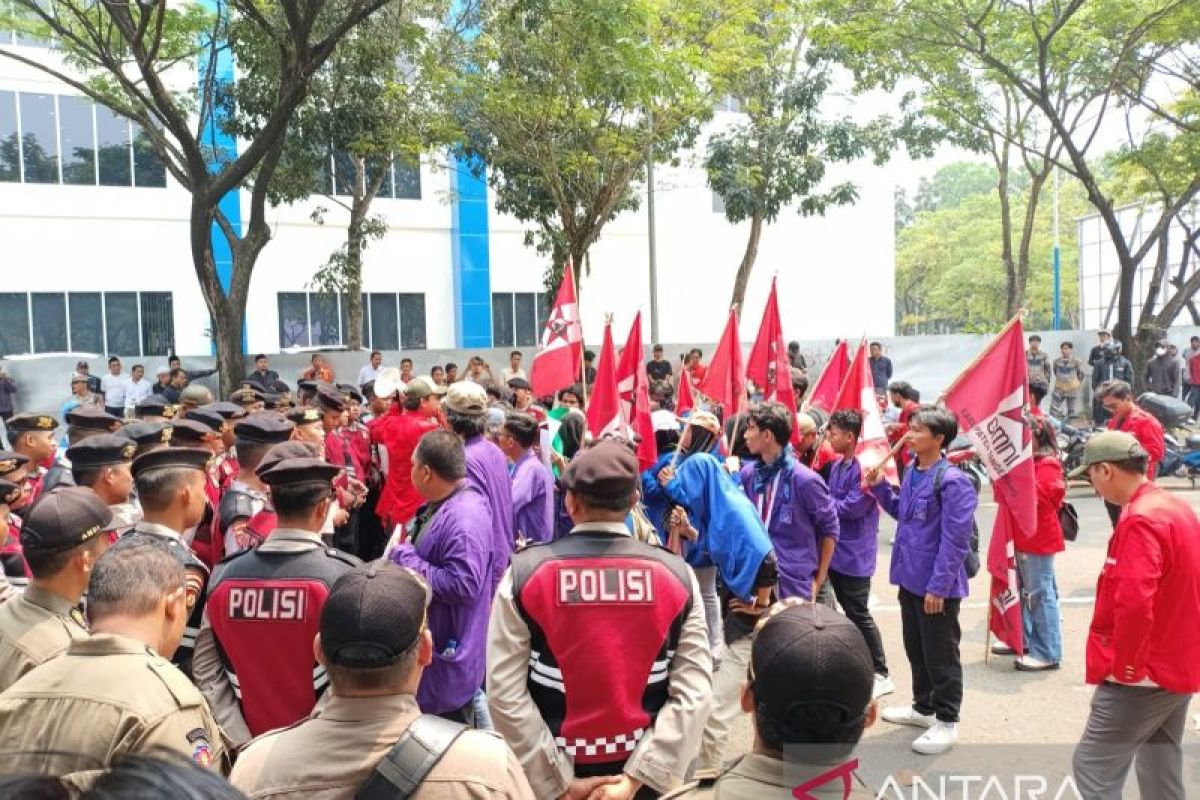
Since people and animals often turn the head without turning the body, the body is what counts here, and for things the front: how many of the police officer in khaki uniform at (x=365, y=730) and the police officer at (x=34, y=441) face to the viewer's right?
1

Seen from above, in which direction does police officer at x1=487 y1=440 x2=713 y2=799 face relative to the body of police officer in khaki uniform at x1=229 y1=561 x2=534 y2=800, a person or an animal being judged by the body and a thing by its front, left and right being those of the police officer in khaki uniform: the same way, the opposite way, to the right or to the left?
the same way

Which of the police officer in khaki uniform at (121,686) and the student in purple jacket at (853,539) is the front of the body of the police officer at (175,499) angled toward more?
the student in purple jacket

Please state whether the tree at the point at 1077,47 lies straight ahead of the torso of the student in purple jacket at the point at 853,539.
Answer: no

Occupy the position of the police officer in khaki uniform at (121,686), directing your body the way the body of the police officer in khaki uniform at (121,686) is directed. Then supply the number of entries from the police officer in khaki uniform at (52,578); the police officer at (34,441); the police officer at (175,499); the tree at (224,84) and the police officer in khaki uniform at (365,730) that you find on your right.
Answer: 1

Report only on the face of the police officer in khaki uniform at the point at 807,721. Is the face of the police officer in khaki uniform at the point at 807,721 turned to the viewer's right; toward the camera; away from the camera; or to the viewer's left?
away from the camera

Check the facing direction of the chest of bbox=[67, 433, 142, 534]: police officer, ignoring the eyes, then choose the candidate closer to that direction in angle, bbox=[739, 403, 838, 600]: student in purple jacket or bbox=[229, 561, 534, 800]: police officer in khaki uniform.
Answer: the student in purple jacket

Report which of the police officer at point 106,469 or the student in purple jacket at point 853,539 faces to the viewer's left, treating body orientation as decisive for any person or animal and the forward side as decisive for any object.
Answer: the student in purple jacket

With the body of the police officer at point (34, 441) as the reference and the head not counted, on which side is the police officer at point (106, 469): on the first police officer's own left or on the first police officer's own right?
on the first police officer's own right

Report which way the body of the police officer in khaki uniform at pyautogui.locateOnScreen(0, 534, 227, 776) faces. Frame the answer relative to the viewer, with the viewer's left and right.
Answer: facing away from the viewer and to the right of the viewer

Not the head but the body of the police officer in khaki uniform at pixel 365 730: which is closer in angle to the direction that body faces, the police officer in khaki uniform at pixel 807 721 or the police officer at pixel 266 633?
the police officer

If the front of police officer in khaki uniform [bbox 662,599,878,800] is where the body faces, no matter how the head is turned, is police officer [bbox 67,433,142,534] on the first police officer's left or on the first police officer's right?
on the first police officer's left

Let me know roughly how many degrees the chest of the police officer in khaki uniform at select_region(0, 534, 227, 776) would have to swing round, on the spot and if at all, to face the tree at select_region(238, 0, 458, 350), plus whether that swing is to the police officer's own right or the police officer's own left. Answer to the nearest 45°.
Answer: approximately 45° to the police officer's own left

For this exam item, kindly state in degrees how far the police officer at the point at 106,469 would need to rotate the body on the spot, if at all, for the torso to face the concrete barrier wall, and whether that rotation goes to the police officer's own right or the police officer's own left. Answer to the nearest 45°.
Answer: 0° — they already face it

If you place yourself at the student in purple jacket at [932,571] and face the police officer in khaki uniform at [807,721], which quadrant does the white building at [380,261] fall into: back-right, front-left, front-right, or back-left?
back-right

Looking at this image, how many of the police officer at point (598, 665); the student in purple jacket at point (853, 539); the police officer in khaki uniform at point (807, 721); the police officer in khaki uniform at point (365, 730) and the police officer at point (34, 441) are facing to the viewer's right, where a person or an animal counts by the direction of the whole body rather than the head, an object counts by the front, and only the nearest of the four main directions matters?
1

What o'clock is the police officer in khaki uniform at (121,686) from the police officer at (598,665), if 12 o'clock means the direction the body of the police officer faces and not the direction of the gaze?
The police officer in khaki uniform is roughly at 8 o'clock from the police officer.

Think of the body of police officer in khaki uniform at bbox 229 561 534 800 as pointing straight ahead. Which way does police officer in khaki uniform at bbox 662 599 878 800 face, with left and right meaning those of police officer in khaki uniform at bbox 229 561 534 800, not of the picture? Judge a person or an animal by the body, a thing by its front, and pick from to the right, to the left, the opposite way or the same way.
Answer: the same way

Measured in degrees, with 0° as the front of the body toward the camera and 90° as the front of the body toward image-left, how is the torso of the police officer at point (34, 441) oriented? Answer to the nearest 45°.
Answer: approximately 270°

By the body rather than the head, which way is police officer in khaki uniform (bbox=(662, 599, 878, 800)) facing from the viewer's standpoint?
away from the camera

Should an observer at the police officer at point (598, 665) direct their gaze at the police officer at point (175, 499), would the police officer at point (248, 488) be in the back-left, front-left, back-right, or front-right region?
front-right
